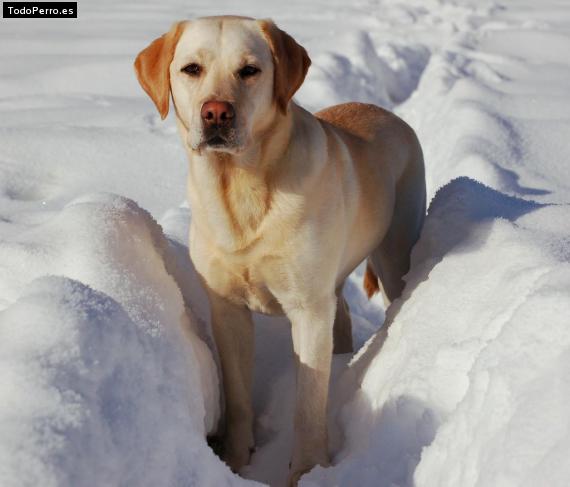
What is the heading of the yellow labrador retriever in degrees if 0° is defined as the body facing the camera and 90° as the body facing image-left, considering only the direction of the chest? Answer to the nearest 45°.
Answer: approximately 45°
